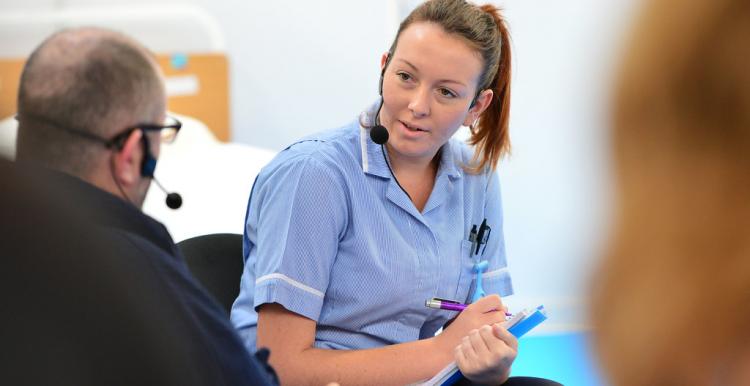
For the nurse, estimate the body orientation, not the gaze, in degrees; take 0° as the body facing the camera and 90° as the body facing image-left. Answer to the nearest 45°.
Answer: approximately 315°
